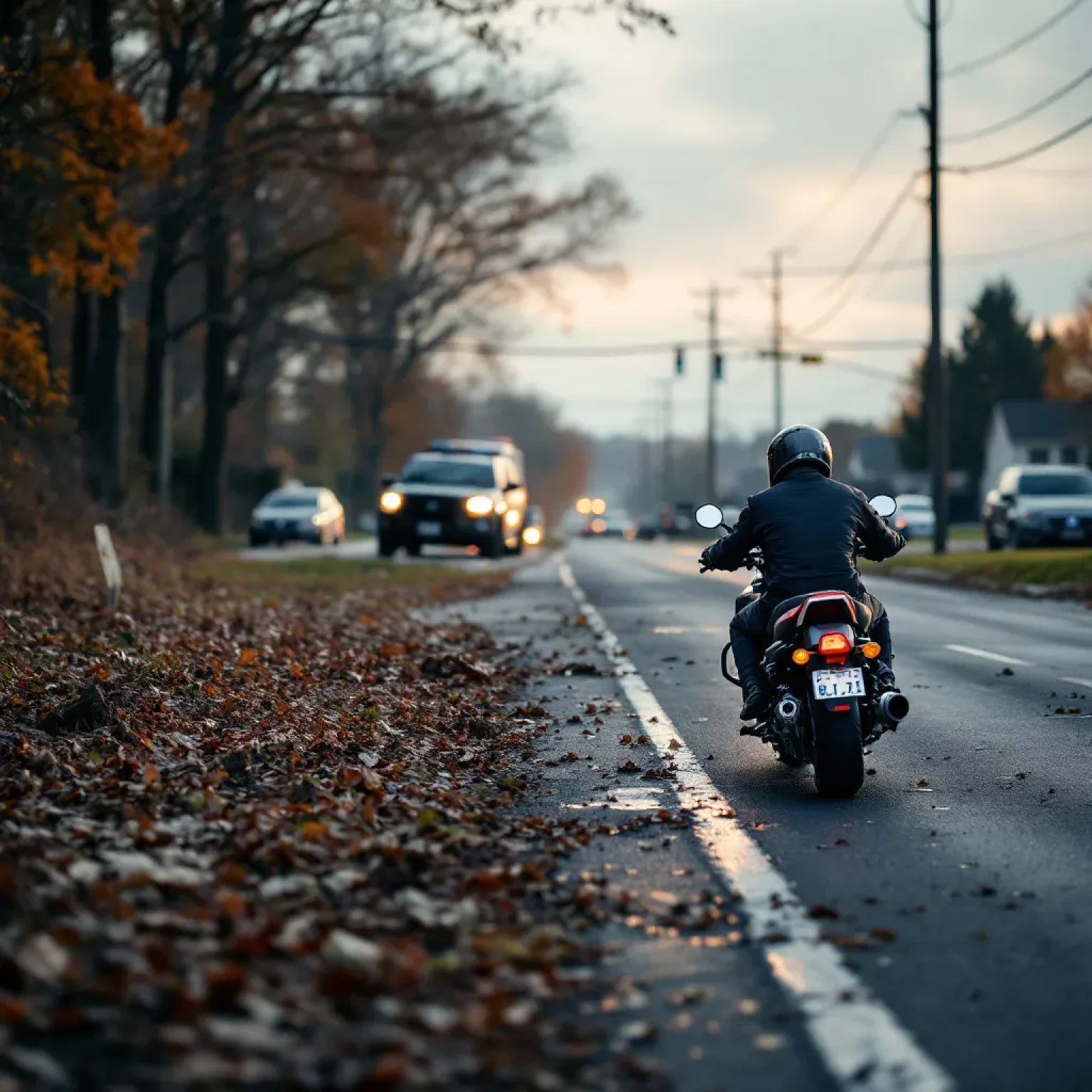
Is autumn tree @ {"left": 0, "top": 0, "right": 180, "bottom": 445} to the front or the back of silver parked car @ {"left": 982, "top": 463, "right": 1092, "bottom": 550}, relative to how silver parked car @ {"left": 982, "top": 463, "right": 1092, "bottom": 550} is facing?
to the front

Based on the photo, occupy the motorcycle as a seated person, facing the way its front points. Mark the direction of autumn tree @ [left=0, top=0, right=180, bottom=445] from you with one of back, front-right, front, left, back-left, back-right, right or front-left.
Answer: front-left

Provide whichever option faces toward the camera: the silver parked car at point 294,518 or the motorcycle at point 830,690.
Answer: the silver parked car

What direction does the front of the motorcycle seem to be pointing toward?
away from the camera

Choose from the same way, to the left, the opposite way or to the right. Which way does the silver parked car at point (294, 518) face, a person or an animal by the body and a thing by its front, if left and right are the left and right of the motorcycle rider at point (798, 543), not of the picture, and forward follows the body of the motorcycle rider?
the opposite way

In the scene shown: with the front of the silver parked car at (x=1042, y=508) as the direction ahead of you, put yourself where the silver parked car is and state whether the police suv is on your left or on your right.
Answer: on your right

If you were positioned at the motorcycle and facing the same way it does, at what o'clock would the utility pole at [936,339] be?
The utility pole is roughly at 12 o'clock from the motorcycle.

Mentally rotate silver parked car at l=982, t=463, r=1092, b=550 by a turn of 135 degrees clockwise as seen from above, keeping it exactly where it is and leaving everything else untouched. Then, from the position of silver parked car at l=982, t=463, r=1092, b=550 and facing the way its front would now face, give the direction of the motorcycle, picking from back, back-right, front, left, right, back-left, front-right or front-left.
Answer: back-left

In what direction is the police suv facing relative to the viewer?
toward the camera

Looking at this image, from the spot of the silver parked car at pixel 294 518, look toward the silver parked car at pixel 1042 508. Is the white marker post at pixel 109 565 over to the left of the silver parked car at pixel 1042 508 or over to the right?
right

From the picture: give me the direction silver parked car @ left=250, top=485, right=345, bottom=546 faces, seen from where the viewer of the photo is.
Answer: facing the viewer

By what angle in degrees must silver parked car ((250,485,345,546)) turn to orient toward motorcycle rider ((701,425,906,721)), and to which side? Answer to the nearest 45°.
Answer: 0° — it already faces them

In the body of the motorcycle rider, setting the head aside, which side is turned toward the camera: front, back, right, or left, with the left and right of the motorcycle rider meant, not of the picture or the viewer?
back

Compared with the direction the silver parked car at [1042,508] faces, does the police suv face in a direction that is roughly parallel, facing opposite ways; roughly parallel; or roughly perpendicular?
roughly parallel

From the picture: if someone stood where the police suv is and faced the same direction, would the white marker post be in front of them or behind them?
in front

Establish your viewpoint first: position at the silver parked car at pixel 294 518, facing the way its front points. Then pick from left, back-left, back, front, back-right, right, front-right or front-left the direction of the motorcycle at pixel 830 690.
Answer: front

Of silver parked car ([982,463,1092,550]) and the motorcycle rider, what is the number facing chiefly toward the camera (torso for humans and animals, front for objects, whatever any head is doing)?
1
